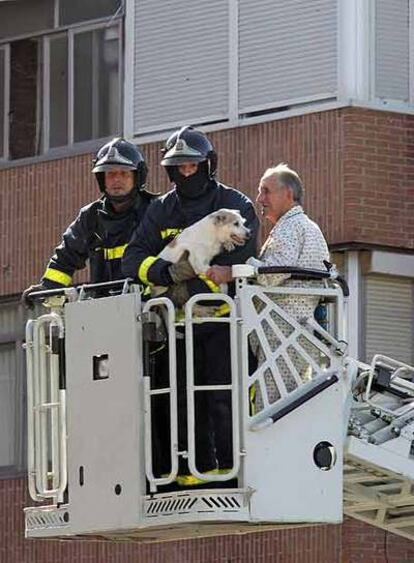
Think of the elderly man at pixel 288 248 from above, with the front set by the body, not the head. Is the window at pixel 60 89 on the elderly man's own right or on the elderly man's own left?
on the elderly man's own right

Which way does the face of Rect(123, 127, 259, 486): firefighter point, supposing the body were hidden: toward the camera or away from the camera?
toward the camera

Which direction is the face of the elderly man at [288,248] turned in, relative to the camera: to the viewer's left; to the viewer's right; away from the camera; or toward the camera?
to the viewer's left

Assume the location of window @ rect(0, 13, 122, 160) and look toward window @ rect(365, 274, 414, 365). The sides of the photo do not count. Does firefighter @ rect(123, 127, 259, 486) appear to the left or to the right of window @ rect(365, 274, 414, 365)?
right
